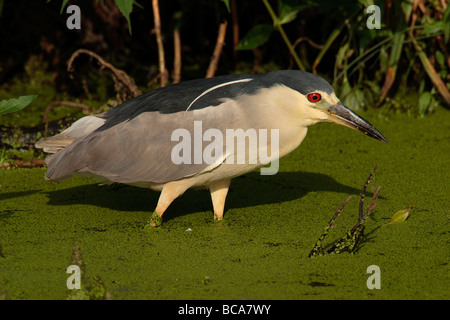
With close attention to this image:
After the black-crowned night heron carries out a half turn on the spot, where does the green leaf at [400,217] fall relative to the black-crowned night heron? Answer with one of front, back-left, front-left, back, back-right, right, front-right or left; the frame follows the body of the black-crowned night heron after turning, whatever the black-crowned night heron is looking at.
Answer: back

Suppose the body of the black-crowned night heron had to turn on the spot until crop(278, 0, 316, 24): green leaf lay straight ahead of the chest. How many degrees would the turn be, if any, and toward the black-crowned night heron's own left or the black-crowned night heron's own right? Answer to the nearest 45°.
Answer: approximately 90° to the black-crowned night heron's own left

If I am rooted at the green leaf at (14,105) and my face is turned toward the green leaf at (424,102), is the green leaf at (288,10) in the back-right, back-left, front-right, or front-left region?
front-left

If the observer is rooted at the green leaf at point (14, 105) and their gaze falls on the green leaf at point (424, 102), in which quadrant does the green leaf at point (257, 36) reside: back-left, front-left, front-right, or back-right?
front-left

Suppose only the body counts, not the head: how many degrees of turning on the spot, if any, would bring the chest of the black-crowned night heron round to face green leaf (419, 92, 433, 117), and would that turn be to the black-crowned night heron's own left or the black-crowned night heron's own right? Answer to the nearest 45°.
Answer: approximately 45° to the black-crowned night heron's own left

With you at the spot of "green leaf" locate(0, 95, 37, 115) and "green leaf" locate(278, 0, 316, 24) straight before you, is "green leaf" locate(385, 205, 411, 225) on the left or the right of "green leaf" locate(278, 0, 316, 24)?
right

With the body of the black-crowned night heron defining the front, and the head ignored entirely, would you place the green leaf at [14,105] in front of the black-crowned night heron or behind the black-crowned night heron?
behind

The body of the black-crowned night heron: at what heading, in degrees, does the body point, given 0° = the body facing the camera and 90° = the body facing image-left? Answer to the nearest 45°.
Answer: approximately 270°

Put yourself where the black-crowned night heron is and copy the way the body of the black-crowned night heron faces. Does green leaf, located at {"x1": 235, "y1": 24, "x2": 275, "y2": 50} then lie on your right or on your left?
on your left
